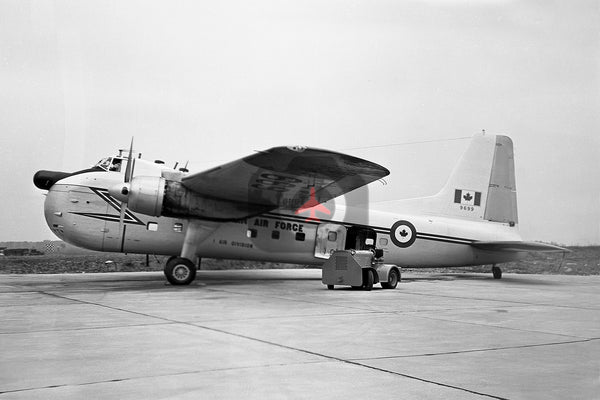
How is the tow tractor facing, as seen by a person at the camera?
facing the viewer and to the left of the viewer

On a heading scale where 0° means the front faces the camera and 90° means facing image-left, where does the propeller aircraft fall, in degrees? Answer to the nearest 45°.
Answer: approximately 90°
